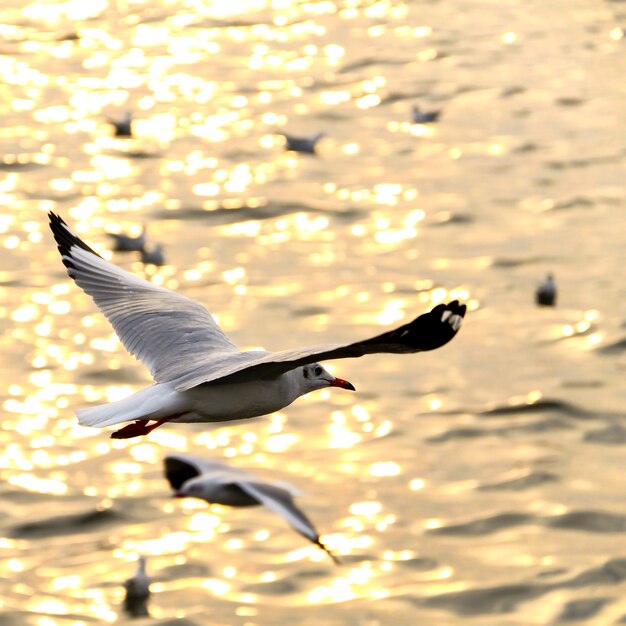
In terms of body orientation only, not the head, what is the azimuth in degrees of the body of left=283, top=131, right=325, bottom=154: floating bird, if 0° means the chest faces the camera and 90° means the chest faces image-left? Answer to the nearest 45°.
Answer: approximately 270°

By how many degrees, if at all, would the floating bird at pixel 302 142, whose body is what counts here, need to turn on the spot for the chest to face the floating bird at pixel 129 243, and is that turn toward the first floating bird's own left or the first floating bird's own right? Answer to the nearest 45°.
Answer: approximately 135° to the first floating bird's own right

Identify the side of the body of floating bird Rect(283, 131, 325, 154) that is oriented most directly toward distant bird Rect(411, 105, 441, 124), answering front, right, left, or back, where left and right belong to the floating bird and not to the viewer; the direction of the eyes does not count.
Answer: front

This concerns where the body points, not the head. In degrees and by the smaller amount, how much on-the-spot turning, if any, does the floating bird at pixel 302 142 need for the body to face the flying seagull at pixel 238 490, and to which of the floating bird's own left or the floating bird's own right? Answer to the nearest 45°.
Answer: approximately 90° to the floating bird's own right

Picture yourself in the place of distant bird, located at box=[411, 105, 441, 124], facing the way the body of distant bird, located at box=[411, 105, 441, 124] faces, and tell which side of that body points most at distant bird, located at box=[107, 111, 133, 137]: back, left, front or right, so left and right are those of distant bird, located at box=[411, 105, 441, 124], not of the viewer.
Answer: front

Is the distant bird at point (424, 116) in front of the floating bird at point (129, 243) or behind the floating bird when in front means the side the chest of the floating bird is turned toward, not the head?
in front

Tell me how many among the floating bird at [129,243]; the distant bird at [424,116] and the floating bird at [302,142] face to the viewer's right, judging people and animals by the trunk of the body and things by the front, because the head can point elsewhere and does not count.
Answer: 2

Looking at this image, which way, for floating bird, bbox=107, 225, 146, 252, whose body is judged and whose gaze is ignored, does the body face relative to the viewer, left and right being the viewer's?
facing to the right of the viewer

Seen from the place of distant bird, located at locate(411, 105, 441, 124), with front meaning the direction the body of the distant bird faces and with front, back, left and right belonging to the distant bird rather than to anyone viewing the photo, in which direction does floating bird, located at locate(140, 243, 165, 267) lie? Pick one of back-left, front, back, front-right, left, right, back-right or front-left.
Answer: front-left

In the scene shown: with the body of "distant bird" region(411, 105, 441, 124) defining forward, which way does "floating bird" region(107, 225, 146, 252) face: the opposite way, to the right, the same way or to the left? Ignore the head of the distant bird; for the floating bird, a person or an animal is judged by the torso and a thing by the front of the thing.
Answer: the opposite way

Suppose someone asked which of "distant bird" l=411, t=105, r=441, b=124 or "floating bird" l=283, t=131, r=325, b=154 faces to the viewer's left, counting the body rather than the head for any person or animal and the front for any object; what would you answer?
the distant bird

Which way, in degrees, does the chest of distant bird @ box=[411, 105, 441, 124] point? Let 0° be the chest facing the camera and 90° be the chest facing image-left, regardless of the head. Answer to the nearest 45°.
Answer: approximately 90°
